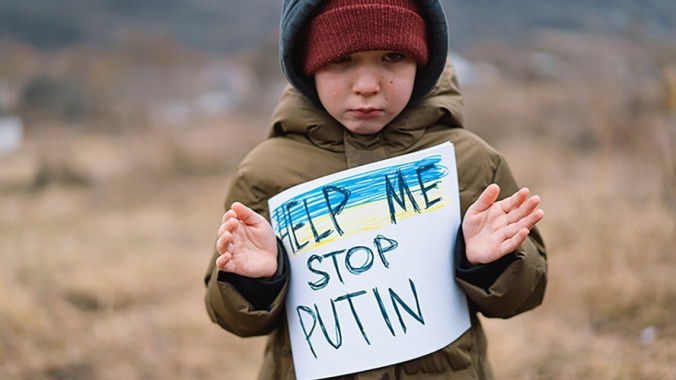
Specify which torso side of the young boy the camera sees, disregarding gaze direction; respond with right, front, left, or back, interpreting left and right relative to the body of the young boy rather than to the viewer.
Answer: front
